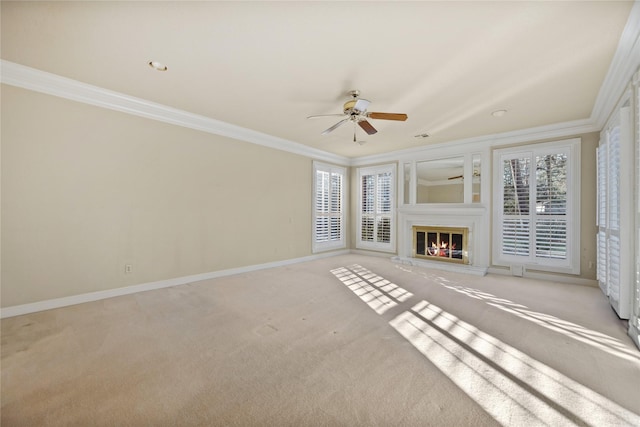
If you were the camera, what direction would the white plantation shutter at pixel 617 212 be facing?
facing to the left of the viewer

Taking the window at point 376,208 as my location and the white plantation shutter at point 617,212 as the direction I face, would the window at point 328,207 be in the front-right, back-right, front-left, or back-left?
back-right

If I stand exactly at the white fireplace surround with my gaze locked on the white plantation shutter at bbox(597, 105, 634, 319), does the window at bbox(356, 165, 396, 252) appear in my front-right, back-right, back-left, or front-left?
back-right

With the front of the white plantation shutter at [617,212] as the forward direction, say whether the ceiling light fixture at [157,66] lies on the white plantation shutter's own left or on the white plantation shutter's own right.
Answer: on the white plantation shutter's own left

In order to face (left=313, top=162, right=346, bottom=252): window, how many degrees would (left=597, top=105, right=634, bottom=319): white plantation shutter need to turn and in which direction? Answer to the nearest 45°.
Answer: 0° — it already faces it

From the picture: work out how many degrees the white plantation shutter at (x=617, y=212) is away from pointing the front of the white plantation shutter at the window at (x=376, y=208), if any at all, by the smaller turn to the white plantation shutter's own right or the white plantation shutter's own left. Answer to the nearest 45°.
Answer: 0° — it already faces it

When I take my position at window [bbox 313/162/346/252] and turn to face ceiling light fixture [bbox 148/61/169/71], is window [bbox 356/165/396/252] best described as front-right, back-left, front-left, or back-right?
back-left

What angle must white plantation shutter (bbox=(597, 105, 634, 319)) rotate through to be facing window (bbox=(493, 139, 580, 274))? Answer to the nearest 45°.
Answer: approximately 45° to its right
